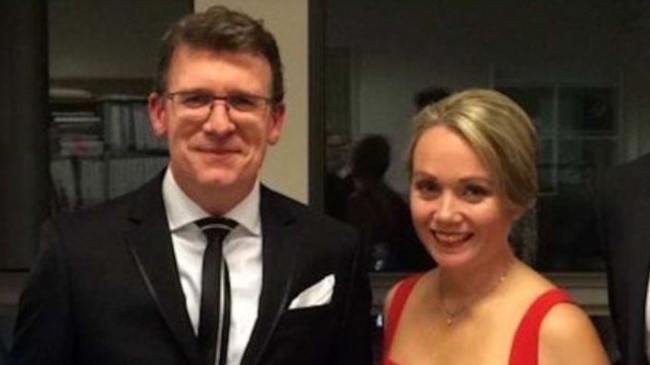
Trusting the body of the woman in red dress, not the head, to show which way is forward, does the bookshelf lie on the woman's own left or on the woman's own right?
on the woman's own right

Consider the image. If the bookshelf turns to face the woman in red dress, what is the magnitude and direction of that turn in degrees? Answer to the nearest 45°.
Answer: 0° — it already faces them

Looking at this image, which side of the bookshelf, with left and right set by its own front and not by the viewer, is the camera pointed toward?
front

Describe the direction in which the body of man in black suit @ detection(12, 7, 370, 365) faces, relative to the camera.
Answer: toward the camera

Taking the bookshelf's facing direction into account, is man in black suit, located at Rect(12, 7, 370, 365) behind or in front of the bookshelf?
in front

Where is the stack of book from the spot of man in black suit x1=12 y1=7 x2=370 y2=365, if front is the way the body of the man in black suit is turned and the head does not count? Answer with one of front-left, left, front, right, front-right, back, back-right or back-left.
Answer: back

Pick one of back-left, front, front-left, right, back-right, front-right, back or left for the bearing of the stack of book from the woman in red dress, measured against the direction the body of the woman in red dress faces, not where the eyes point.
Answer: right

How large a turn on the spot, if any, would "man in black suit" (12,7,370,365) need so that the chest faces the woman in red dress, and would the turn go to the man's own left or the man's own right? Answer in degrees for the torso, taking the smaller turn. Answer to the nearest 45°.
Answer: approximately 90° to the man's own left

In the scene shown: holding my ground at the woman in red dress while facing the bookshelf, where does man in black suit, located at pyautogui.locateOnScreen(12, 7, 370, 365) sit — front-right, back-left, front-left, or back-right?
front-left

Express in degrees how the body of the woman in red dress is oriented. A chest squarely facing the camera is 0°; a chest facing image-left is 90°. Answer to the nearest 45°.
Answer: approximately 45°

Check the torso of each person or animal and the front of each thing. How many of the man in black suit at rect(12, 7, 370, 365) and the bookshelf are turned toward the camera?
2

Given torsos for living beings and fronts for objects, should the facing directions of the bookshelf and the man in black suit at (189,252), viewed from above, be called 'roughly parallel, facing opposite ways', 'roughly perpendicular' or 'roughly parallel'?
roughly parallel

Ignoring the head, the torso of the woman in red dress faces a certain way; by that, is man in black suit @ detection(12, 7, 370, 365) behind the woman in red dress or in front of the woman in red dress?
in front

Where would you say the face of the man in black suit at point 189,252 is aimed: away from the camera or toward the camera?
toward the camera
